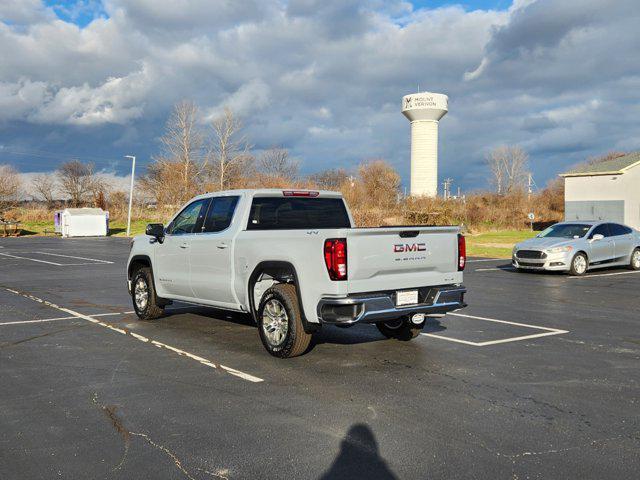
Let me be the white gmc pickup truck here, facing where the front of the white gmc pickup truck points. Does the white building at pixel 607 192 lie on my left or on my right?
on my right

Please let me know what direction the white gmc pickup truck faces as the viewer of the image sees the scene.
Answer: facing away from the viewer and to the left of the viewer

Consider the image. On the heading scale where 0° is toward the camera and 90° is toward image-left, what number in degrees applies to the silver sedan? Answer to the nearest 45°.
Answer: approximately 45°

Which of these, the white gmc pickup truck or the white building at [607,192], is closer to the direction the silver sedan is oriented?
the white gmc pickup truck

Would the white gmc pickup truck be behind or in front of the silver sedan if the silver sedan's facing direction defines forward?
in front

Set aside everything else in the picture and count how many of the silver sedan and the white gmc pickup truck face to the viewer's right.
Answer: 0

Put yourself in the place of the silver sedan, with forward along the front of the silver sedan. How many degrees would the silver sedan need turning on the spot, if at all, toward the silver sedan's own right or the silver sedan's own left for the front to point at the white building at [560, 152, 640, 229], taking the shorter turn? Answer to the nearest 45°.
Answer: approximately 135° to the silver sedan's own right

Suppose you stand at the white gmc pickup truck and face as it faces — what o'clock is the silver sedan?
The silver sedan is roughly at 3 o'clock from the white gmc pickup truck.
